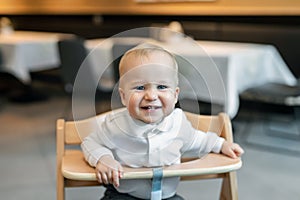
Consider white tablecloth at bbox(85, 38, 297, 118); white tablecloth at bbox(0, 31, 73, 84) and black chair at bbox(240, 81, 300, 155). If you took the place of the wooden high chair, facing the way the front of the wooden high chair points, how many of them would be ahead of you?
0

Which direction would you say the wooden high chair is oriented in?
toward the camera

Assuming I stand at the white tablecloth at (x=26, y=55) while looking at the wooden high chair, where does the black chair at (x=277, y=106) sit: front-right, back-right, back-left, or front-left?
front-left

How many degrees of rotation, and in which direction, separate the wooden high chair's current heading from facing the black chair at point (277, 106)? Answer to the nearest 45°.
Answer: approximately 135° to its left

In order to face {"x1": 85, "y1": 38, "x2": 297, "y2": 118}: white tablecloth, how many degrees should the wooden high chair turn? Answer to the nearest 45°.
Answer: approximately 180°

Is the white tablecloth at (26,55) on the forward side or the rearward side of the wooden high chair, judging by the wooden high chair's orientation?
on the rearward side
